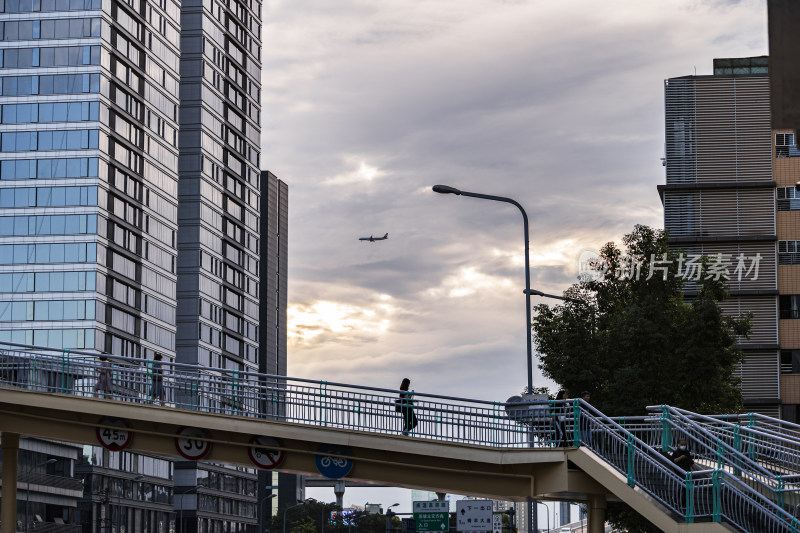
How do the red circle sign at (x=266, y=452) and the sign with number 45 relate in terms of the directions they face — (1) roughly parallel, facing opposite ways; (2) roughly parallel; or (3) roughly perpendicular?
roughly parallel

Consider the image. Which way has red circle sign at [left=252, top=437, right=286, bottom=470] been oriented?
toward the camera

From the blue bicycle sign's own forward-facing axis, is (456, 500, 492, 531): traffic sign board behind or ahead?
behind

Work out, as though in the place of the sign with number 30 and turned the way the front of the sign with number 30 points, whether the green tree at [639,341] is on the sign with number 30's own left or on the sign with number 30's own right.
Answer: on the sign with number 30's own left

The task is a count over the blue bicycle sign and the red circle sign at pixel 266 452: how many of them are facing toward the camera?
2

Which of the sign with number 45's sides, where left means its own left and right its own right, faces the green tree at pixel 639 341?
left

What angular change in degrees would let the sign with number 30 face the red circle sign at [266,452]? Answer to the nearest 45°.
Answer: approximately 90° to its left

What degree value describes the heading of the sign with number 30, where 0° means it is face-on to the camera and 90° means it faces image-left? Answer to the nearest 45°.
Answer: approximately 0°

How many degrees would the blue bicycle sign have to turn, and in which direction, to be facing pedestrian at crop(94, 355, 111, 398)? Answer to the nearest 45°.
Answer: approximately 90° to its right

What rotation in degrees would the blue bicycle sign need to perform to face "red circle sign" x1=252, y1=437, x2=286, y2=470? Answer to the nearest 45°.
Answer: approximately 90° to its right

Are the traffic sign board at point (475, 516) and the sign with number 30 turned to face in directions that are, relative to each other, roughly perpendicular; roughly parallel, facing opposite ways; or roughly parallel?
roughly parallel

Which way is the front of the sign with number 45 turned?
toward the camera

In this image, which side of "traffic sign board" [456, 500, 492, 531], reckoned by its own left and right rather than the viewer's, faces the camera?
front

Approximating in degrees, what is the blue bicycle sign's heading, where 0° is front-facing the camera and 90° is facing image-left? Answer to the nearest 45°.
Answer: approximately 0°
